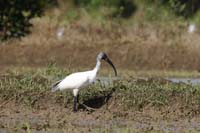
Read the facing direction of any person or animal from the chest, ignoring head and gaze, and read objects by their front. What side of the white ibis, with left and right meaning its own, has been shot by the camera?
right
